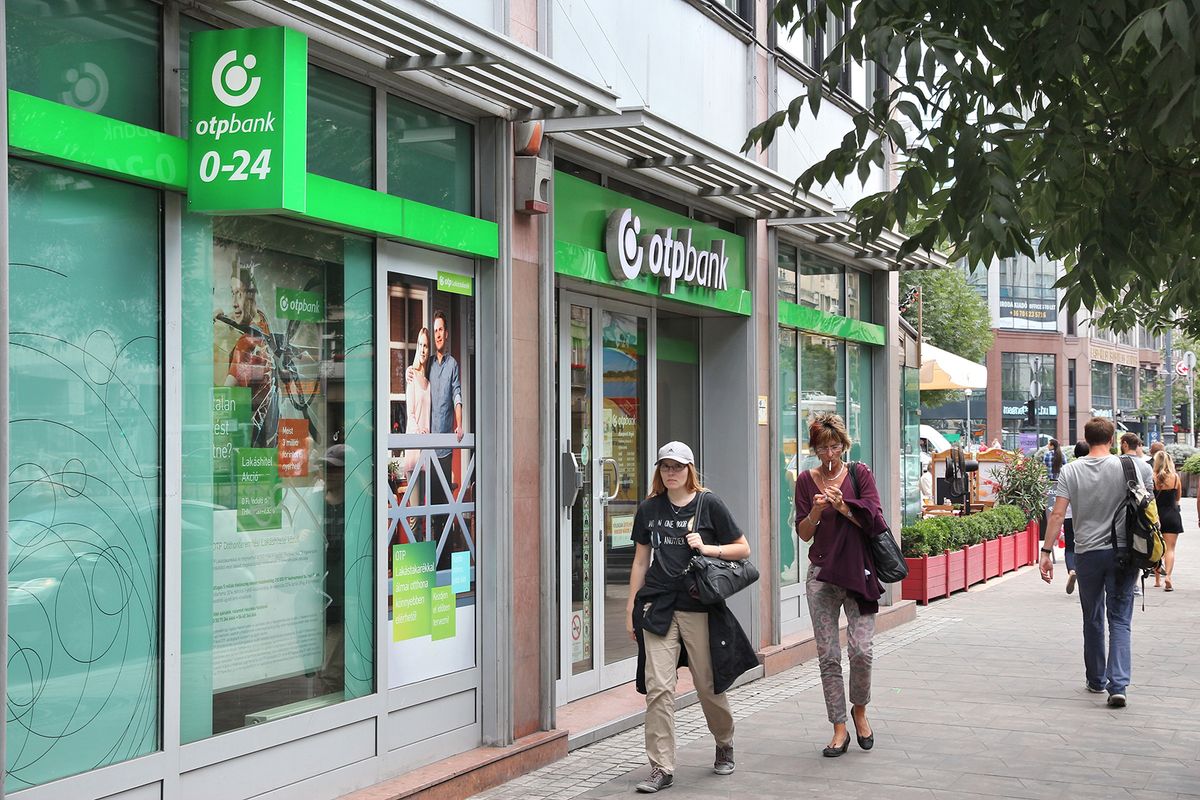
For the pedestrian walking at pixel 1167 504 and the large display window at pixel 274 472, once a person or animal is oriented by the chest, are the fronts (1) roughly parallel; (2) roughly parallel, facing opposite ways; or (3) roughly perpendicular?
roughly perpendicular

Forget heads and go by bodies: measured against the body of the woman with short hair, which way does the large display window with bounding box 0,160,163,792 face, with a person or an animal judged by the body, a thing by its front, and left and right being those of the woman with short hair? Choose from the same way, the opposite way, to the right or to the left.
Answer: to the left

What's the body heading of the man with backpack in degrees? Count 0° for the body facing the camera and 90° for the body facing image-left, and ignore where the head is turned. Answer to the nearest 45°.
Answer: approximately 180°

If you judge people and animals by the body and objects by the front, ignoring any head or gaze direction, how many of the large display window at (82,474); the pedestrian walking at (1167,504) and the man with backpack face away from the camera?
2

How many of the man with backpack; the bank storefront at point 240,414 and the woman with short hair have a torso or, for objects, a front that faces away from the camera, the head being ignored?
1

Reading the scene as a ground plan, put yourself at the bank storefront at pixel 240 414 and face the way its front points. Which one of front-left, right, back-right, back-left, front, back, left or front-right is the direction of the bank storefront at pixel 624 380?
left

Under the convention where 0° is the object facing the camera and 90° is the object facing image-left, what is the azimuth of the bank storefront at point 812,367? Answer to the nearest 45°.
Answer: approximately 315°

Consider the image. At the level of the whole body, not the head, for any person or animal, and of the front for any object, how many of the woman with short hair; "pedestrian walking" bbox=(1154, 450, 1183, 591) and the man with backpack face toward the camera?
1

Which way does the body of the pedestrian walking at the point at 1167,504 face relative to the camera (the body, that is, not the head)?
away from the camera

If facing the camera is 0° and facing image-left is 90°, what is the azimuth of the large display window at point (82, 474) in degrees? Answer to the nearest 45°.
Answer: approximately 315°

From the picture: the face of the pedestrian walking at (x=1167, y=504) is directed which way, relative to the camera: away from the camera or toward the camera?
away from the camera

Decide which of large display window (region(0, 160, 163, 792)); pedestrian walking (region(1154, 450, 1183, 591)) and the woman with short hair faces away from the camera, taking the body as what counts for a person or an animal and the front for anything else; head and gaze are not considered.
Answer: the pedestrian walking
